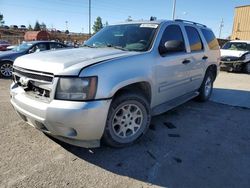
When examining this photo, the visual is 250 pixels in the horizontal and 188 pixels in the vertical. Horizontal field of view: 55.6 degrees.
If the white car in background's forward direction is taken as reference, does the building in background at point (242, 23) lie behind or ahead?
behind

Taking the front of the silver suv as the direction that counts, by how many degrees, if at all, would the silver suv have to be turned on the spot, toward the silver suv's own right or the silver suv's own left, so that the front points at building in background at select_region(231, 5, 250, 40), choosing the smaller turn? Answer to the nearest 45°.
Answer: approximately 180°

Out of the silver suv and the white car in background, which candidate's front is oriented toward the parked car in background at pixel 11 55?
the white car in background

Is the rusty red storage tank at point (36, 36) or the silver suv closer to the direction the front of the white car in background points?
the silver suv

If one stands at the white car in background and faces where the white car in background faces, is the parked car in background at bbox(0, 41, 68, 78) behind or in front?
in front

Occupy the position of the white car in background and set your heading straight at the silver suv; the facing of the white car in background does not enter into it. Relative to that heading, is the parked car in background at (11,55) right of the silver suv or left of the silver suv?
right

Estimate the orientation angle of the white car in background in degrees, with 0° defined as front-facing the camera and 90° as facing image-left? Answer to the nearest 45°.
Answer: approximately 45°

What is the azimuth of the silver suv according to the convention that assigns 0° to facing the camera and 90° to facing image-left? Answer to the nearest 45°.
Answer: approximately 45°

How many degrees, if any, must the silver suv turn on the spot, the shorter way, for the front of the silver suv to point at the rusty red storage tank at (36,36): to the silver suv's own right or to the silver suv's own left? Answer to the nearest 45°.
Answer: approximately 135° to the silver suv's own right
